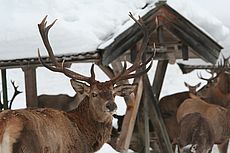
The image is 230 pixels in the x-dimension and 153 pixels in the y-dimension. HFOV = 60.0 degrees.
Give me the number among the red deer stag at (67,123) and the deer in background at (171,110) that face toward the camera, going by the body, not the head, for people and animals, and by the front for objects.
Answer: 0

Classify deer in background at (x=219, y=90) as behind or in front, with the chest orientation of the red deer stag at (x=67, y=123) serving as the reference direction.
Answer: in front

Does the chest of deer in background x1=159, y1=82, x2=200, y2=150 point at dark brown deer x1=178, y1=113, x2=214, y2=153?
no

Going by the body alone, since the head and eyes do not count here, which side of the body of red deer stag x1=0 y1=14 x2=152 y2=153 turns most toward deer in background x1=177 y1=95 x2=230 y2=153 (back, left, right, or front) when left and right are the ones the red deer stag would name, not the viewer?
front
